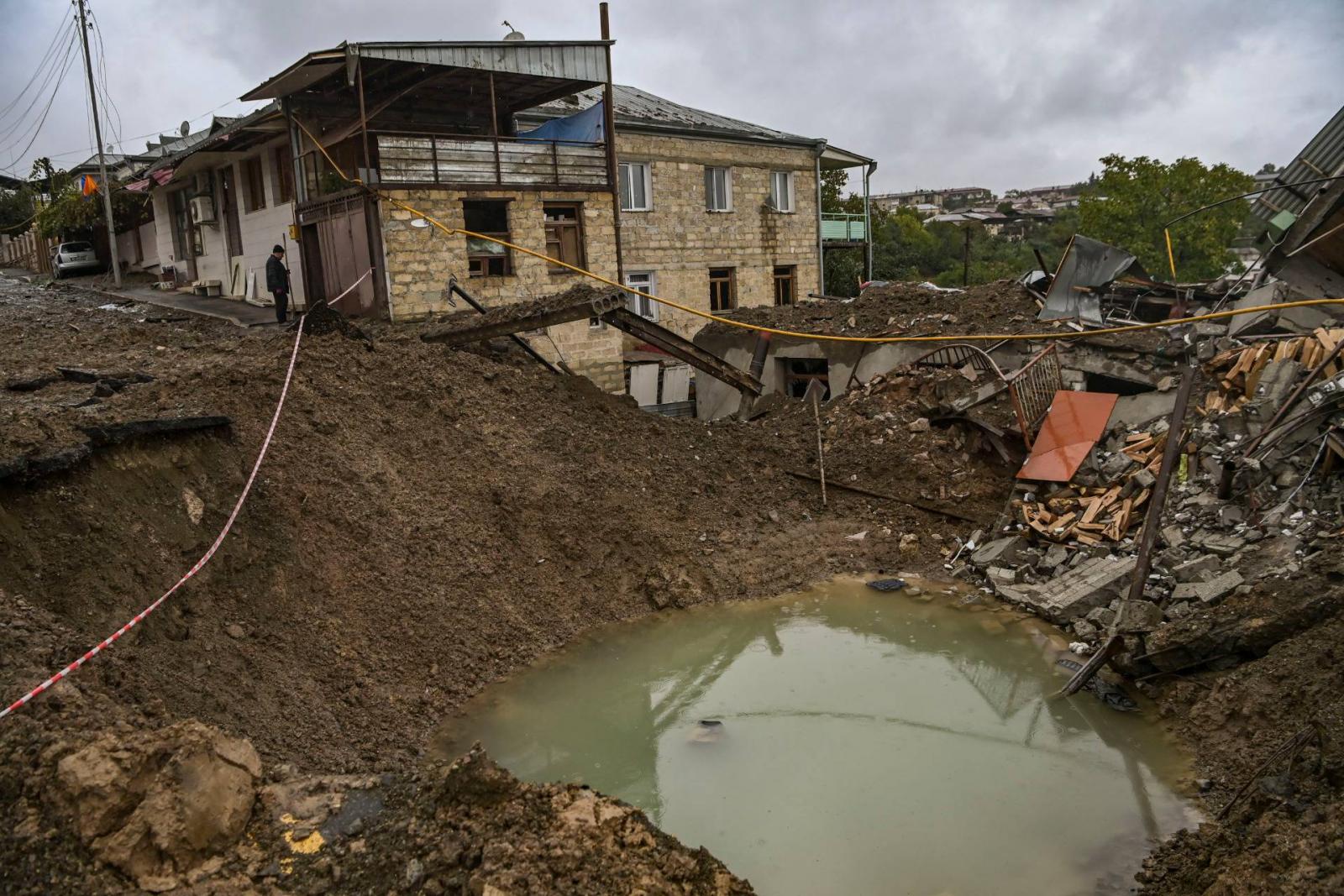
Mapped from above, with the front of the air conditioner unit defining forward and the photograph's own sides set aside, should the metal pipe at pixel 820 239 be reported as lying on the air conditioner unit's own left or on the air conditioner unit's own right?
on the air conditioner unit's own left

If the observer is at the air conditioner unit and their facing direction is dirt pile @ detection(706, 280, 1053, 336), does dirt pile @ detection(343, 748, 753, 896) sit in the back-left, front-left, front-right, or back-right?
front-right
